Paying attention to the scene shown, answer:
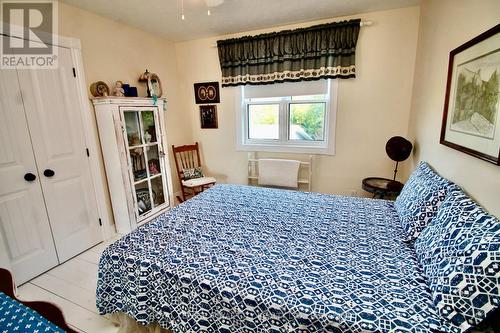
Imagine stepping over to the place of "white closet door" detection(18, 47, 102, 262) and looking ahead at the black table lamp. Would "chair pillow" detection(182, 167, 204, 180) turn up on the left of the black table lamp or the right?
left

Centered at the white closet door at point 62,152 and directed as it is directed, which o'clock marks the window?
The window is roughly at 11 o'clock from the white closet door.

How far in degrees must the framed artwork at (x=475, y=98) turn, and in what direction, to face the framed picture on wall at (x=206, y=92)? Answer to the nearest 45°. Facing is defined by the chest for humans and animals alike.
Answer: approximately 45° to its right

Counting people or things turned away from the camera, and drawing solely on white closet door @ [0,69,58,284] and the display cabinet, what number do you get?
0

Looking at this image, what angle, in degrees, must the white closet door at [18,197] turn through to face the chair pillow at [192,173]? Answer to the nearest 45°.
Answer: approximately 45° to its left

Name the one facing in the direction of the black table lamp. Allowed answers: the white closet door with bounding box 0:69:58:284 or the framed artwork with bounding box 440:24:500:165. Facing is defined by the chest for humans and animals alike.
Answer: the white closet door

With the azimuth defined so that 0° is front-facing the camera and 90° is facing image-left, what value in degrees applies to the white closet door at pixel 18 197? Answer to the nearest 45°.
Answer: approximately 315°

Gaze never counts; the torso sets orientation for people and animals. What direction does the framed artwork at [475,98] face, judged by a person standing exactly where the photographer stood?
facing the viewer and to the left of the viewer

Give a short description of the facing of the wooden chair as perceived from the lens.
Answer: facing the viewer and to the right of the viewer

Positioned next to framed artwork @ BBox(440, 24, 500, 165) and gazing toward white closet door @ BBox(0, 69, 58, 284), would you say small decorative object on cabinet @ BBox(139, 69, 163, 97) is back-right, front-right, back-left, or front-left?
front-right

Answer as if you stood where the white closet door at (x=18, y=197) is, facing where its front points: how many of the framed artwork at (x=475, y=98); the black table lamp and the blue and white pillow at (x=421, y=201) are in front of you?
3

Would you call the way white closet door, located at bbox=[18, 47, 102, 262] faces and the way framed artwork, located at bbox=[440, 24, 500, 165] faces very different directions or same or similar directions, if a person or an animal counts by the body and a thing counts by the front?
very different directions

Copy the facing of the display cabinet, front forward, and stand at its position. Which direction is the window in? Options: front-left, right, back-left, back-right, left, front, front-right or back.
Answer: front-left

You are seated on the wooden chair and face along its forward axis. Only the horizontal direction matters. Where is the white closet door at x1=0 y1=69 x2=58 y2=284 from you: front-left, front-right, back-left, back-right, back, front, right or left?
right
